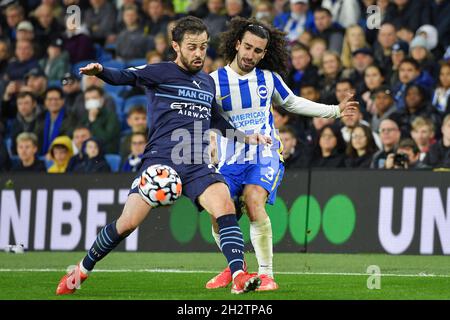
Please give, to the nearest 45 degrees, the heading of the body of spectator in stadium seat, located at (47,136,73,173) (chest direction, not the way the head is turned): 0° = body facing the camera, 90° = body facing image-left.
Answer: approximately 0°

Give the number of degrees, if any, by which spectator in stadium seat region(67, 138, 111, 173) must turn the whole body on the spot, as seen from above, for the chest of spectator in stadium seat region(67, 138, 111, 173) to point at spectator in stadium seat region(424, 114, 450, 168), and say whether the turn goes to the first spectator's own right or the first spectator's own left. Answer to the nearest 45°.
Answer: approximately 45° to the first spectator's own left

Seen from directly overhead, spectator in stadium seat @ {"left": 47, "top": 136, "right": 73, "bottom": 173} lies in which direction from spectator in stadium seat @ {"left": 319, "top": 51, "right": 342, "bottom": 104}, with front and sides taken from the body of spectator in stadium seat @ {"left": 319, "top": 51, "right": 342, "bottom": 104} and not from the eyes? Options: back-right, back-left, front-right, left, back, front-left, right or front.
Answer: right

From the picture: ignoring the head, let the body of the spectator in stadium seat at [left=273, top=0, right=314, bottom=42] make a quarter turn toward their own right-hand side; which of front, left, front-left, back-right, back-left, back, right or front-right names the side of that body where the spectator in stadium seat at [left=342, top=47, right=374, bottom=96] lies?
back-left

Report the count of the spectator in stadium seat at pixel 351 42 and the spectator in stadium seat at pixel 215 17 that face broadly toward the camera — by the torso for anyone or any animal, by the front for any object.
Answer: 2

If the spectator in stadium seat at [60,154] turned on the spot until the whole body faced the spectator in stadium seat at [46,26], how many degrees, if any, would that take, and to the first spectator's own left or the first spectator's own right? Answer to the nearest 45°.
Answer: approximately 180°
